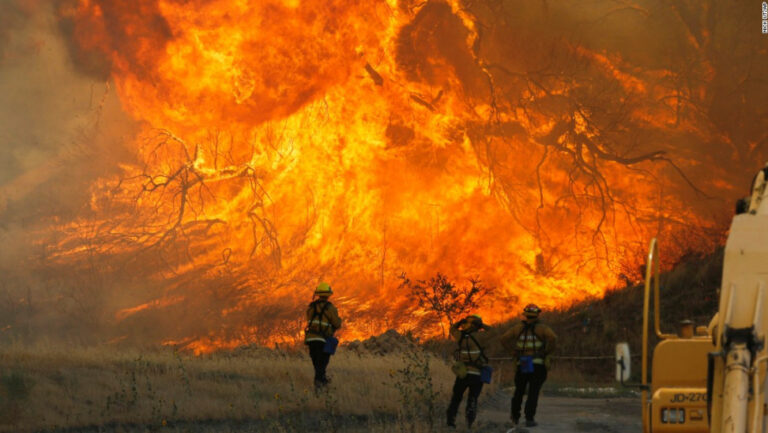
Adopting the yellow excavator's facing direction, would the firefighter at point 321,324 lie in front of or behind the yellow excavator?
behind

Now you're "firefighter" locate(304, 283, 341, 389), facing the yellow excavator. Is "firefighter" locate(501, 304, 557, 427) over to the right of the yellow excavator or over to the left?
left

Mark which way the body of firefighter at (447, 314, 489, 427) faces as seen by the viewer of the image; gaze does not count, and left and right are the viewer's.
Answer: facing away from the viewer and to the right of the viewer

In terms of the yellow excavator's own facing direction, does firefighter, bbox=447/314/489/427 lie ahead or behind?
behind

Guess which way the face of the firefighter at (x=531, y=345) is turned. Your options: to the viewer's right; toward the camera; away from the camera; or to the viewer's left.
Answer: away from the camera

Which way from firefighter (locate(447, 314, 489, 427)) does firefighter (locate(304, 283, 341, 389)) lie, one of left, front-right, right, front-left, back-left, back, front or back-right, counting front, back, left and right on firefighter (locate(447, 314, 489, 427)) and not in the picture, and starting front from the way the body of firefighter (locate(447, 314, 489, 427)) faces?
left

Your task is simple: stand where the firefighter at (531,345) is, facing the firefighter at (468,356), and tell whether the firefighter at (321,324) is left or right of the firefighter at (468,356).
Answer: right

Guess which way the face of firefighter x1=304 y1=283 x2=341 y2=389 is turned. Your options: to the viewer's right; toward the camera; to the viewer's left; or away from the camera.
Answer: away from the camera

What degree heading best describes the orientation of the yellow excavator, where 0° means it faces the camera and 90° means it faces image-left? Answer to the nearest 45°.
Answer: approximately 0°

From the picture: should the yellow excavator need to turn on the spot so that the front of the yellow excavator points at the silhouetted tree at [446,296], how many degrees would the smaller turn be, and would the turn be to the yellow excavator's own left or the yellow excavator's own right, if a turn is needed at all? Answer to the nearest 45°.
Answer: approximately 180°

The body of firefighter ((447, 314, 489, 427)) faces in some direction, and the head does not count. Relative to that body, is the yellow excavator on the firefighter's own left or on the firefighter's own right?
on the firefighter's own right
